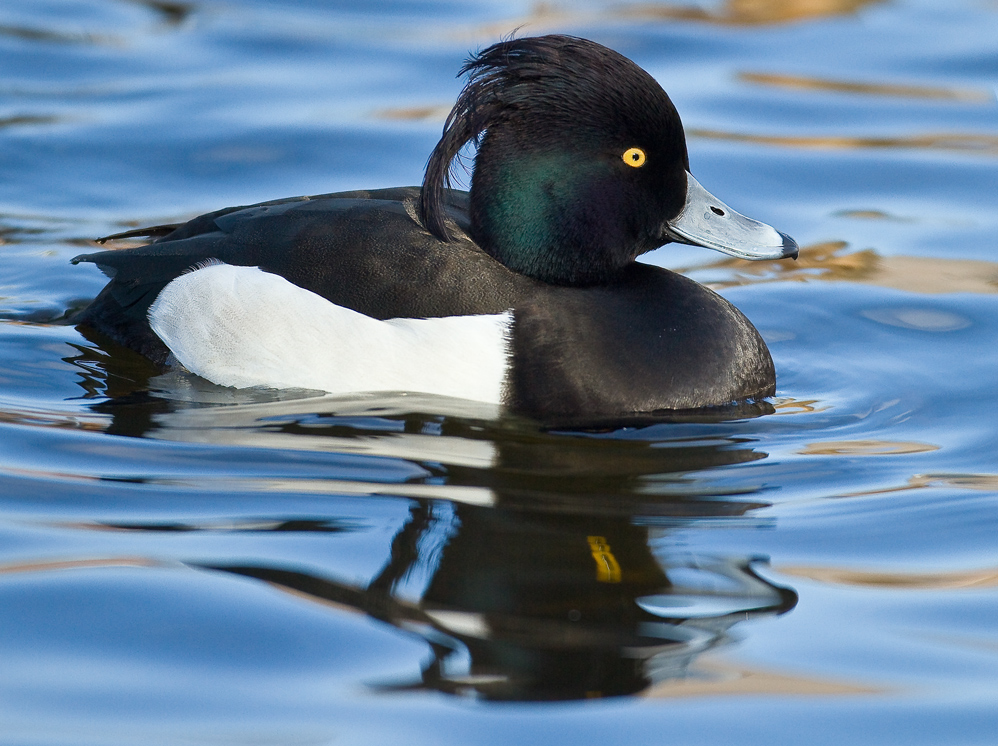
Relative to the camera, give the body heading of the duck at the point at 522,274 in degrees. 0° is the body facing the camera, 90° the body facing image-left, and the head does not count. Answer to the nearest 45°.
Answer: approximately 270°
